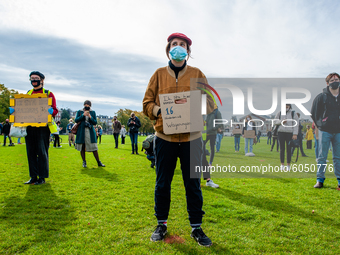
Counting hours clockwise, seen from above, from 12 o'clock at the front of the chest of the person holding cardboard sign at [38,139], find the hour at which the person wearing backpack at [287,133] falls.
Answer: The person wearing backpack is roughly at 8 o'clock from the person holding cardboard sign.

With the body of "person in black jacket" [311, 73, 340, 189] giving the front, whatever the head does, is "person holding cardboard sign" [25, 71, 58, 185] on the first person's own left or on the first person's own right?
on the first person's own right

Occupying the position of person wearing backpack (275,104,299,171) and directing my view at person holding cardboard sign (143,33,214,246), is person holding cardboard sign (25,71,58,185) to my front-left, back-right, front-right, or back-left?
front-right

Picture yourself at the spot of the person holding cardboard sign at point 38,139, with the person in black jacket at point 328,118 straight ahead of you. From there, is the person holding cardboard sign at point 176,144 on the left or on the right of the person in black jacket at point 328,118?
right

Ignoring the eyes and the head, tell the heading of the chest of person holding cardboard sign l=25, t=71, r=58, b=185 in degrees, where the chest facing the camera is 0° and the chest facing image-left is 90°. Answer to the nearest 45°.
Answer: approximately 45°

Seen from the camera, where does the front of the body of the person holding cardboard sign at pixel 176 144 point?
toward the camera

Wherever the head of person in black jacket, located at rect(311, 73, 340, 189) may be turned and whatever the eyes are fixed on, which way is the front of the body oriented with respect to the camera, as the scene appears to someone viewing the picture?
toward the camera

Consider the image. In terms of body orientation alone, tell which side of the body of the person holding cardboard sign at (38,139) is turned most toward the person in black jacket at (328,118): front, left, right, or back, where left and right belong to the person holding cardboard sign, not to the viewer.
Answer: left
